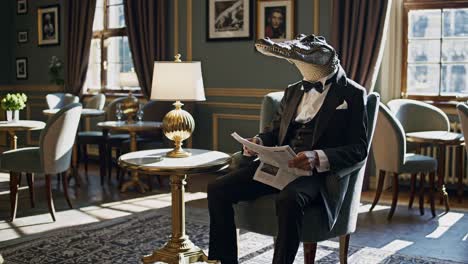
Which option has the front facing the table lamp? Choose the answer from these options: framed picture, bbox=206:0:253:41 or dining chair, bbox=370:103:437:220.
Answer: the framed picture

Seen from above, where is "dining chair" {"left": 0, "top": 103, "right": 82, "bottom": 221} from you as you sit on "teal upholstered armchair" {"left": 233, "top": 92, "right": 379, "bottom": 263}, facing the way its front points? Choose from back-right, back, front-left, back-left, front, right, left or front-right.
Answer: right

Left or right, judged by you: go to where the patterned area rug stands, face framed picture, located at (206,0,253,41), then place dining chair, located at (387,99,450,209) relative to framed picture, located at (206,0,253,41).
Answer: right

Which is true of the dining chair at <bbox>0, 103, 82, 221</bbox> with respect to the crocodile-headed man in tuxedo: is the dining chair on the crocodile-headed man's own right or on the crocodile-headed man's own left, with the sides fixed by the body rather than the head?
on the crocodile-headed man's own right

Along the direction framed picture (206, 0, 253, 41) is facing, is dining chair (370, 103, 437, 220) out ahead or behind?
ahead

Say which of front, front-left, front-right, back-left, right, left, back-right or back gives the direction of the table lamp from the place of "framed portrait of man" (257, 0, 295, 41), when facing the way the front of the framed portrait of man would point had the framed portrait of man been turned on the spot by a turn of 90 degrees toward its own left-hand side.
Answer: right

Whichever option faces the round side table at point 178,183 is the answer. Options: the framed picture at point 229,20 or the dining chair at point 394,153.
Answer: the framed picture

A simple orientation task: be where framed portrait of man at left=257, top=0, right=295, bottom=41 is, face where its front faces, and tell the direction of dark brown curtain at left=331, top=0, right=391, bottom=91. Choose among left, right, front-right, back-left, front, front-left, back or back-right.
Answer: front-left

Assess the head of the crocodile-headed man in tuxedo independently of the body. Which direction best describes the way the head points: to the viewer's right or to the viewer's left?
to the viewer's left

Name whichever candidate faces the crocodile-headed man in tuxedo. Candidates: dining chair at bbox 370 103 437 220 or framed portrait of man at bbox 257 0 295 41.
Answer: the framed portrait of man

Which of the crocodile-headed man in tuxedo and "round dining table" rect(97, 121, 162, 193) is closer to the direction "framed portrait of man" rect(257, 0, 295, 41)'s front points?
the crocodile-headed man in tuxedo

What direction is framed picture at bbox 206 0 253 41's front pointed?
toward the camera

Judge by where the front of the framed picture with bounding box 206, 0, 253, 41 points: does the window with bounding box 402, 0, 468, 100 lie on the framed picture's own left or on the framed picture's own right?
on the framed picture's own left

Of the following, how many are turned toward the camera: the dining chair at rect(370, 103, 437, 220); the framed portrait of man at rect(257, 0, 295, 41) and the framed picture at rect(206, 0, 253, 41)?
2

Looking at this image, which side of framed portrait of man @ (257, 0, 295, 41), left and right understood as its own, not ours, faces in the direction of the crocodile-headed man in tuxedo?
front
